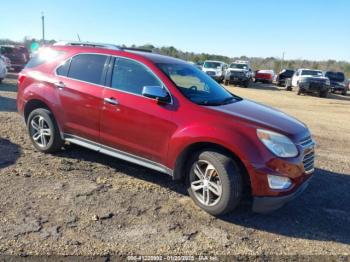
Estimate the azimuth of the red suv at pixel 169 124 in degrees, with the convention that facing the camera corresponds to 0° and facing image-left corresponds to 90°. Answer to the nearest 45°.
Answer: approximately 315°

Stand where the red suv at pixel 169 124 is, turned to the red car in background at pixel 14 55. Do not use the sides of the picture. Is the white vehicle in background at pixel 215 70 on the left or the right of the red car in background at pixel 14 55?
right

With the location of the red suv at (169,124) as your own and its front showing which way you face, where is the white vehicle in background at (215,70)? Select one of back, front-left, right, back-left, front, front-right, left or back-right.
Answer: back-left

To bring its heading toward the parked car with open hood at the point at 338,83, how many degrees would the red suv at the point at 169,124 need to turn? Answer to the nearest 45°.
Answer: approximately 90° to its left

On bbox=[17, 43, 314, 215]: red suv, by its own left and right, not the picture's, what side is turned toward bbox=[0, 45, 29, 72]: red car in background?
back

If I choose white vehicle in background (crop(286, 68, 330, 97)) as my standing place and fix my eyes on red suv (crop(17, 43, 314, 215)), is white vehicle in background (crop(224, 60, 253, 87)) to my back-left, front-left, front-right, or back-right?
back-right

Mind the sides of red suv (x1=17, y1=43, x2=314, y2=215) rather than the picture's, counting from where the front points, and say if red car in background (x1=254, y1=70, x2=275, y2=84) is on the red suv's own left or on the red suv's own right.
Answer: on the red suv's own left

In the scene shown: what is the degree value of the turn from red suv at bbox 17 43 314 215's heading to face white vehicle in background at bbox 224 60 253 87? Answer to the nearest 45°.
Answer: approximately 135° to its left

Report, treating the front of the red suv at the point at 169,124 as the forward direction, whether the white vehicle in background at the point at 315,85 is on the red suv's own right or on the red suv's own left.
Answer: on the red suv's own left
